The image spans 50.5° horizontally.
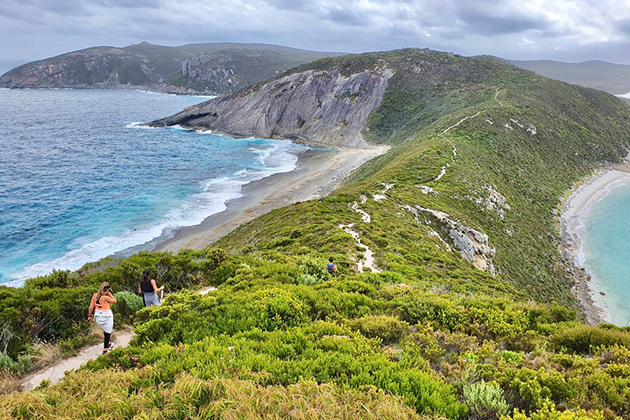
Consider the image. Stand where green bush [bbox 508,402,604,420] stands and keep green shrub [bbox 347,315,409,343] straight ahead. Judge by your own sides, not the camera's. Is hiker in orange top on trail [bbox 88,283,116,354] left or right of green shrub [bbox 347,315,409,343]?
left

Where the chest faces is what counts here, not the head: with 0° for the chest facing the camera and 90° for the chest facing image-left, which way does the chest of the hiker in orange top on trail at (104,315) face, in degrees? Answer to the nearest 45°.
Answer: approximately 225°

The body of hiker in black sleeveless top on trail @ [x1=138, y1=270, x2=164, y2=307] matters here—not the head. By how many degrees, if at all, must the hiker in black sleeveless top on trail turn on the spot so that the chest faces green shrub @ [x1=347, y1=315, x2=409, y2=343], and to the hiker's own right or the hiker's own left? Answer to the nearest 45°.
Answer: approximately 90° to the hiker's own right

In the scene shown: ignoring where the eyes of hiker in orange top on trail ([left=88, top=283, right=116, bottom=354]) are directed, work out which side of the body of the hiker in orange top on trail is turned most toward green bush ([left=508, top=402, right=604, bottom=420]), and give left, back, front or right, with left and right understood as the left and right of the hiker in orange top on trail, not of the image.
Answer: right

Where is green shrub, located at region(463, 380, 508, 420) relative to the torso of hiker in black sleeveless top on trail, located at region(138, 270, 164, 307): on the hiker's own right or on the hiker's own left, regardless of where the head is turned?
on the hiker's own right

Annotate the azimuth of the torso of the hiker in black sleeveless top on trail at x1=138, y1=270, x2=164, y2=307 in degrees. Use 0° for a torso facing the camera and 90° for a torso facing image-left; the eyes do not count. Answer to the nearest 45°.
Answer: approximately 225°

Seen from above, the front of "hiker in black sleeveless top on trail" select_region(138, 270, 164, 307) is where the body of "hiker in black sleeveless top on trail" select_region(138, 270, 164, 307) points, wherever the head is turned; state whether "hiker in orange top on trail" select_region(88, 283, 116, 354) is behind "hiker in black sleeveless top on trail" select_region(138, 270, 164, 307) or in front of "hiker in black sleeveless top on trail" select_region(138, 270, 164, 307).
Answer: behind

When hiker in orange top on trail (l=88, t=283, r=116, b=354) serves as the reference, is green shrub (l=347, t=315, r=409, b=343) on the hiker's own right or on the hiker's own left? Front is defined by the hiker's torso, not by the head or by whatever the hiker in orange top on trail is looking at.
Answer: on the hiker's own right
